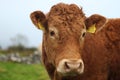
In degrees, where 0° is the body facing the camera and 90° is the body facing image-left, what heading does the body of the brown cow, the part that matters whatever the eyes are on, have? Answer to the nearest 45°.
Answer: approximately 45°
